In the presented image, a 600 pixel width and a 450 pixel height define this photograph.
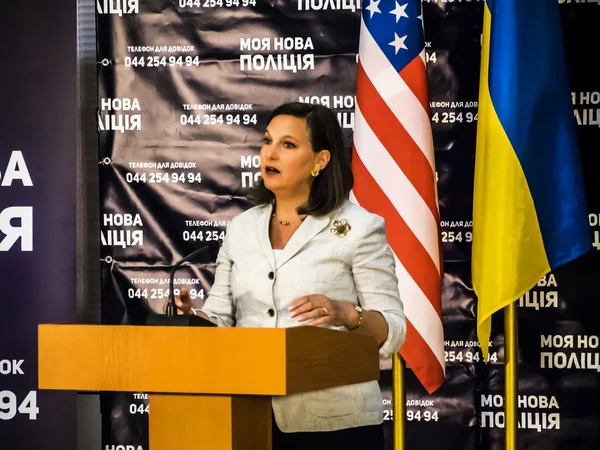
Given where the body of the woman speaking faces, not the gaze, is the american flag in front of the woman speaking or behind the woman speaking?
behind

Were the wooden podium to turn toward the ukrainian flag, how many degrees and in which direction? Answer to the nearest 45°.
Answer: approximately 180°

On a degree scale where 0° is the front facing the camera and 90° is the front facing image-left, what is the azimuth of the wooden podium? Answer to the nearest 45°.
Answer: approximately 45°

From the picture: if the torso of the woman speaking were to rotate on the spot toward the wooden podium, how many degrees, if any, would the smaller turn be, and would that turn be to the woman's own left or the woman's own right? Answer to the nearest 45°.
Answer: approximately 45° to the woman's own left

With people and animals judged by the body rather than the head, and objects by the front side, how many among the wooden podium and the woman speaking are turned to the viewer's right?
0

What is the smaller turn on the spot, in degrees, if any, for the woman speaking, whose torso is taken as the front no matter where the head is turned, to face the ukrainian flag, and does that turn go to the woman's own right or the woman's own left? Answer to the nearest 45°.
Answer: approximately 180°

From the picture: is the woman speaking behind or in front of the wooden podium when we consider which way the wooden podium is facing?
behind

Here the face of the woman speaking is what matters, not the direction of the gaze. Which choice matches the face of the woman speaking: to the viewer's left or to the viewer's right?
to the viewer's left

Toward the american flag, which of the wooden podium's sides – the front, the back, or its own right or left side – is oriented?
back

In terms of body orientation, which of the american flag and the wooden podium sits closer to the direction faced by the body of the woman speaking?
the wooden podium
